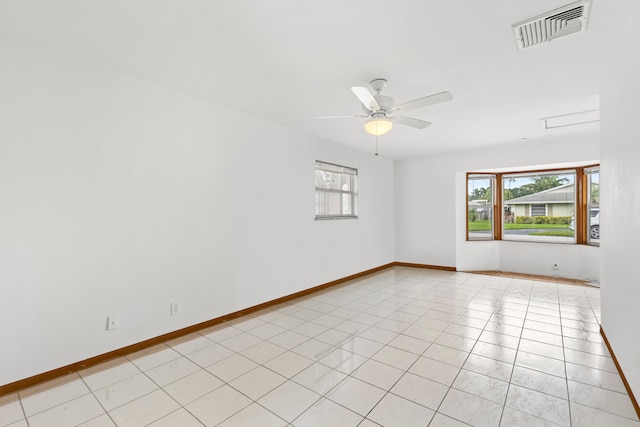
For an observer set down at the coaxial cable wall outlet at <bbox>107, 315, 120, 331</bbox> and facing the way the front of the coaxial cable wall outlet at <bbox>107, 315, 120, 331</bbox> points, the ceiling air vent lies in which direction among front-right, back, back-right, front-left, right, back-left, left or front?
front

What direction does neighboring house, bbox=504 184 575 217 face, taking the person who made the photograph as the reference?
facing the viewer

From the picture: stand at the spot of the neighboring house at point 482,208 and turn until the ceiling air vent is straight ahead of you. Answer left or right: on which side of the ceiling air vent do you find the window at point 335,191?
right

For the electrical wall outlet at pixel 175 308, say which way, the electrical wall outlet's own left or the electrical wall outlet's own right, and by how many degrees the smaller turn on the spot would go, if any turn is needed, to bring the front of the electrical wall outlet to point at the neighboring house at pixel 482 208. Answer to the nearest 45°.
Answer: approximately 45° to the electrical wall outlet's own left

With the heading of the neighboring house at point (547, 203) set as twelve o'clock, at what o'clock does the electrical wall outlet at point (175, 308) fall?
The electrical wall outlet is roughly at 1 o'clock from the neighboring house.

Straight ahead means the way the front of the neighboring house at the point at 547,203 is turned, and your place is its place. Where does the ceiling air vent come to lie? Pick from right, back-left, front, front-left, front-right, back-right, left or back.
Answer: front

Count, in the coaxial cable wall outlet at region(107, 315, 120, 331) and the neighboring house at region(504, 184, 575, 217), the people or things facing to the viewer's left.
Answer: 0

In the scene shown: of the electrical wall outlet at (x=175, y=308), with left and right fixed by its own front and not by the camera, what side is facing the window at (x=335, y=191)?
left

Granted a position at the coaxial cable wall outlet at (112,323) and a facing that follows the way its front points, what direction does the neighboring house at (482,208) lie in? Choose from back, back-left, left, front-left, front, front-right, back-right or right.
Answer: front-left

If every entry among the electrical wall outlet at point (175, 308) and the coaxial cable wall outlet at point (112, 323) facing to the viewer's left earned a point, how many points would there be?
0

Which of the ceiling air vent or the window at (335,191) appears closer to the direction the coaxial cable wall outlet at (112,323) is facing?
the ceiling air vent

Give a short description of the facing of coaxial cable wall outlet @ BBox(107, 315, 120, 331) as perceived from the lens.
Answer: facing the viewer and to the right of the viewer

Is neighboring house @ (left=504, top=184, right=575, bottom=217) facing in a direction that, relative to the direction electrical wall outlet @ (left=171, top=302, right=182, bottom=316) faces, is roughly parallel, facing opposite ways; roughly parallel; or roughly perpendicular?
roughly perpendicular
